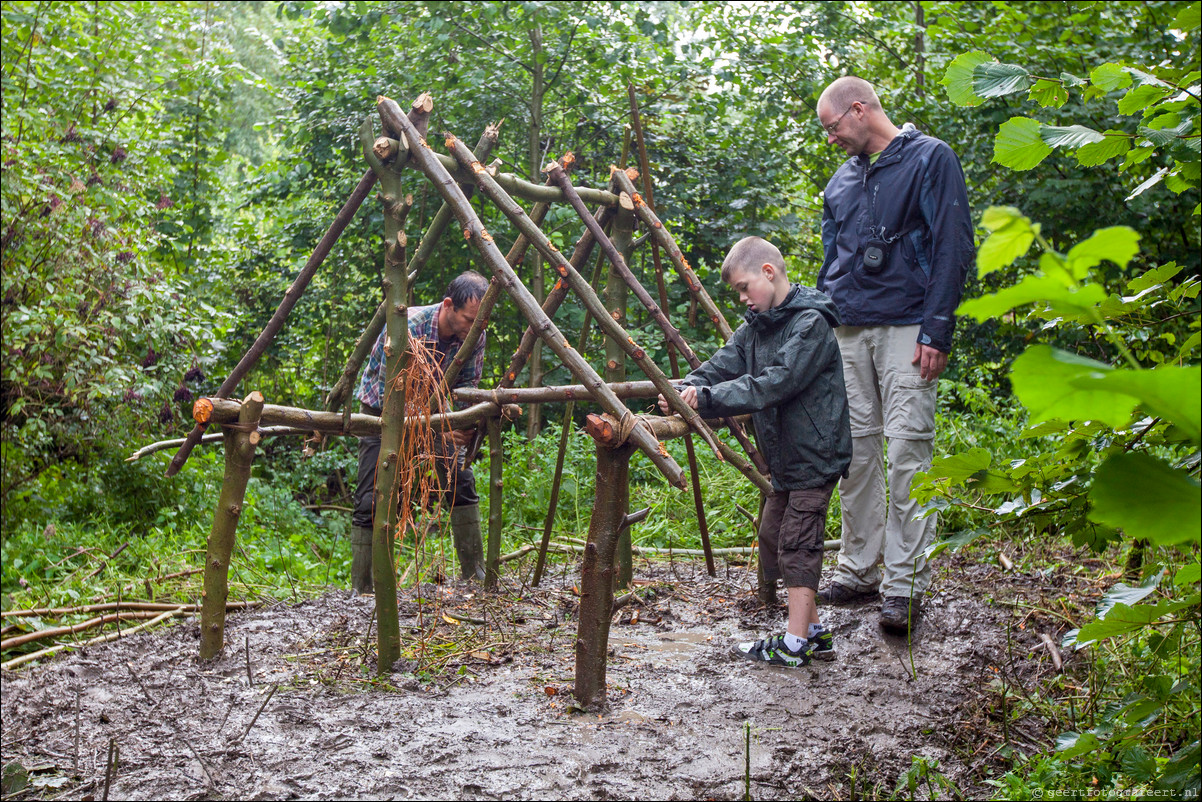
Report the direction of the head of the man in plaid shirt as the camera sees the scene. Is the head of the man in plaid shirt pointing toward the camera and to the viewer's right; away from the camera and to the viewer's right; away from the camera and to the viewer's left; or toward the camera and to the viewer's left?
toward the camera and to the viewer's right

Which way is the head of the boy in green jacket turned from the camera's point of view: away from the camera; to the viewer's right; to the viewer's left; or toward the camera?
to the viewer's left

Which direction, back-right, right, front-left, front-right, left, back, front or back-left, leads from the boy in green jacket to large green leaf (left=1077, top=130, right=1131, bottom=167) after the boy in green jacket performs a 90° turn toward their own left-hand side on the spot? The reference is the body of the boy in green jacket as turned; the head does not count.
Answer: front

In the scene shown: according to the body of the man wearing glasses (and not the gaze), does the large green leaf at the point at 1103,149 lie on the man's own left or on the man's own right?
on the man's own left

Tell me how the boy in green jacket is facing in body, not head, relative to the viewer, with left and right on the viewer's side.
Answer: facing to the left of the viewer

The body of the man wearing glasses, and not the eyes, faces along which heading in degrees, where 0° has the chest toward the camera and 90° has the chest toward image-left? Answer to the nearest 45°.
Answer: approximately 45°

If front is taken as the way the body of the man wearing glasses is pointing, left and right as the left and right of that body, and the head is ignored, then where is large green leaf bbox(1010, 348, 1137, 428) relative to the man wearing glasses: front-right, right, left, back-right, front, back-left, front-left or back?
front-left

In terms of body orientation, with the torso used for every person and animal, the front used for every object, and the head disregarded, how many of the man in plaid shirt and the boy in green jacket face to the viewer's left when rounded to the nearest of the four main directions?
1

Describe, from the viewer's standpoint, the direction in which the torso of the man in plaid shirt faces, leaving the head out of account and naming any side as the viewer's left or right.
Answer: facing the viewer and to the right of the viewer
